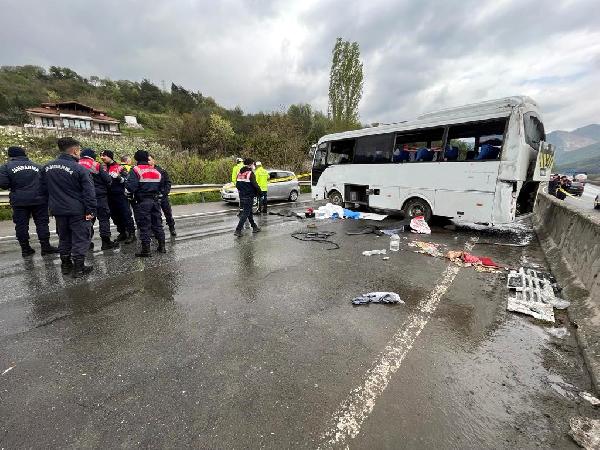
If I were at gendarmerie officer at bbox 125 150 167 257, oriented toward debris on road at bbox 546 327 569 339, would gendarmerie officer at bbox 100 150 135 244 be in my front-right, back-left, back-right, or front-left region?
back-left

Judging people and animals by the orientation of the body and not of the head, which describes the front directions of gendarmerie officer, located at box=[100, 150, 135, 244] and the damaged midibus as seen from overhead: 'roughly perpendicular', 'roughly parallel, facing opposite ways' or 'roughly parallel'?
roughly perpendicular

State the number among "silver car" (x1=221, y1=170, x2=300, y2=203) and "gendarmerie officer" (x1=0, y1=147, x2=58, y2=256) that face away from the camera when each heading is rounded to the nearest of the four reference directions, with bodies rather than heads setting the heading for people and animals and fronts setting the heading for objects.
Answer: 1

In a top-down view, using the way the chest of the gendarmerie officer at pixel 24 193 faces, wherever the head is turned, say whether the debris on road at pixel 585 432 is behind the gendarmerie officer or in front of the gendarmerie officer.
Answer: behind

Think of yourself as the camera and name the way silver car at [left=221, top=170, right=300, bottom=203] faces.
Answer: facing the viewer and to the left of the viewer

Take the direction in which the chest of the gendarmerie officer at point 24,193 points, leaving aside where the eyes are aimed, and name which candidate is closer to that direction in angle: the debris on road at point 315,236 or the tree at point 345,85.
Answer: the tree

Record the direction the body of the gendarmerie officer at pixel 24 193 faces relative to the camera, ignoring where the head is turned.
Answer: away from the camera
